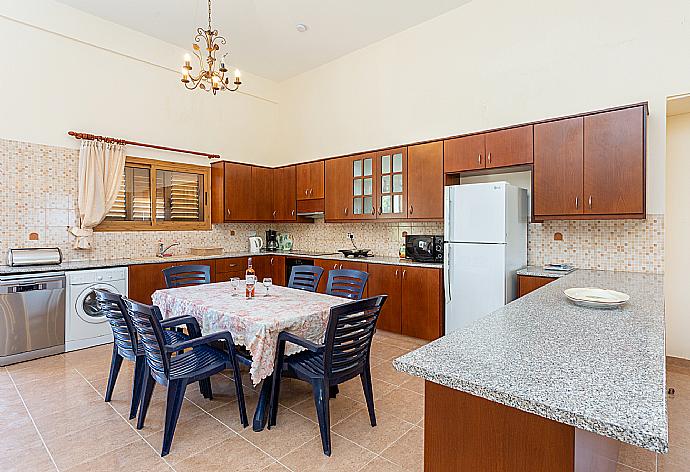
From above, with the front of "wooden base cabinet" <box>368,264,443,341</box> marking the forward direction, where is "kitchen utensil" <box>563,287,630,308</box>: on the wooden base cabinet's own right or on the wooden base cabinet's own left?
on the wooden base cabinet's own left

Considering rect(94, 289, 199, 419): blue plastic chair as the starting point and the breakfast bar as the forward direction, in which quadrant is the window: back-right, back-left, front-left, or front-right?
back-left

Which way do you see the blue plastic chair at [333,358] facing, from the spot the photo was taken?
facing away from the viewer and to the left of the viewer

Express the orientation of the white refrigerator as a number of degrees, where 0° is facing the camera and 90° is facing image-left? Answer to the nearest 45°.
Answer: approximately 45°

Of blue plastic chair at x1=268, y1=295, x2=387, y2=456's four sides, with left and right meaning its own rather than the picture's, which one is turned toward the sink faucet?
front

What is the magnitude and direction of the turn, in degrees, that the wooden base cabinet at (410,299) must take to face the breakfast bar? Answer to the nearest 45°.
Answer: approximately 45° to its left

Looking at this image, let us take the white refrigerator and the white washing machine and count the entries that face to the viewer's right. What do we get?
0

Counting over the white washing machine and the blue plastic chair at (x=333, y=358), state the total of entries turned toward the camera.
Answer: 1
